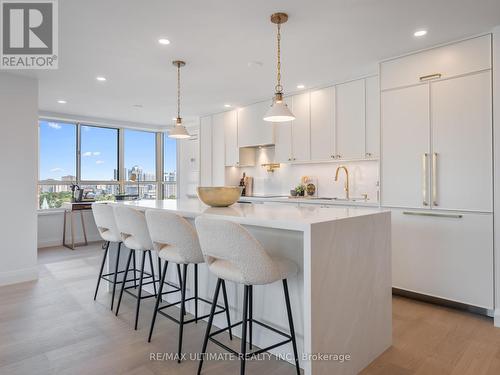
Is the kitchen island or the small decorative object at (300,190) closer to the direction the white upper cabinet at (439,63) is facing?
the kitchen island

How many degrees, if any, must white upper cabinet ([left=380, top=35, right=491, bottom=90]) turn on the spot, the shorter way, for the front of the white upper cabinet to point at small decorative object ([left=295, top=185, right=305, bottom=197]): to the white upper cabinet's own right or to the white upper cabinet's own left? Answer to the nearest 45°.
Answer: approximately 90° to the white upper cabinet's own right

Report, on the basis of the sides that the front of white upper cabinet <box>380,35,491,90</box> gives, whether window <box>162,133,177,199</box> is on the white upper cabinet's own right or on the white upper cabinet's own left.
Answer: on the white upper cabinet's own right

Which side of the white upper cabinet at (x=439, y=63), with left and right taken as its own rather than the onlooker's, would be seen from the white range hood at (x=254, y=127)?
right

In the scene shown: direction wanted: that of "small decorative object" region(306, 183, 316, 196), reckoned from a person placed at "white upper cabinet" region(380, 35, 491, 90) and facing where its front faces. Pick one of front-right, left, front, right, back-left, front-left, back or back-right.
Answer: right

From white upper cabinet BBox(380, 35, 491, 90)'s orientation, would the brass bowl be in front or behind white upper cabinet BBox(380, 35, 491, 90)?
in front

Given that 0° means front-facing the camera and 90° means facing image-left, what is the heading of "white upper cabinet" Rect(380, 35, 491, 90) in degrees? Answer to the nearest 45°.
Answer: approximately 45°

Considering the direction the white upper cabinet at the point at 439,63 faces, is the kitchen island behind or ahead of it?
ahead

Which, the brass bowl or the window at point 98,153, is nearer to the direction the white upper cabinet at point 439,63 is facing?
the brass bowl
